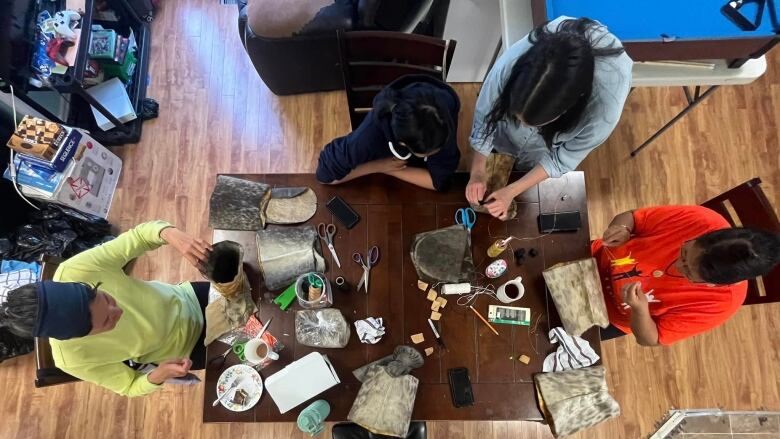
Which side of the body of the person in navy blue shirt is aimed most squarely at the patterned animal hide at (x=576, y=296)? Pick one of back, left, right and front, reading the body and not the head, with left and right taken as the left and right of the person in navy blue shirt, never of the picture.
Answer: left

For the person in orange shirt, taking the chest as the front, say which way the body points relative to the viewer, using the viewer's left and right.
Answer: facing to the left of the viewer

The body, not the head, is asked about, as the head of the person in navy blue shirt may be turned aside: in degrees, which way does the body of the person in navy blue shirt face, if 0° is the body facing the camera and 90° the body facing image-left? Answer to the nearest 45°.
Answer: approximately 0°
